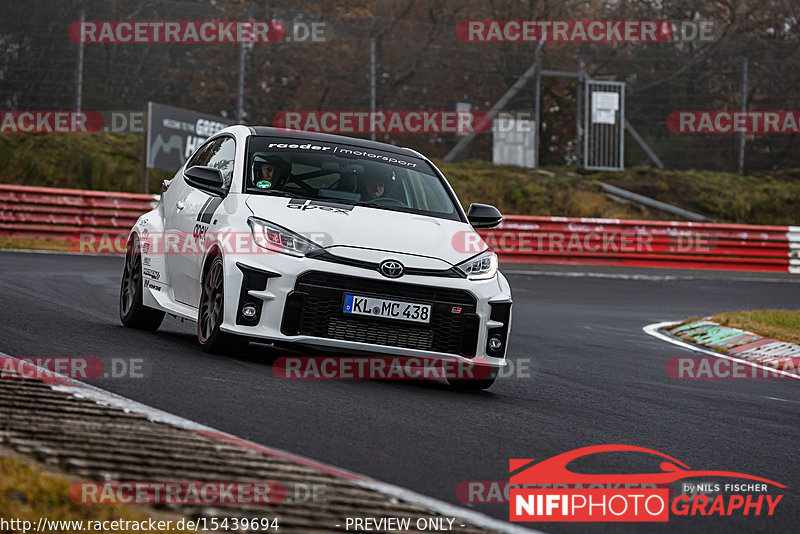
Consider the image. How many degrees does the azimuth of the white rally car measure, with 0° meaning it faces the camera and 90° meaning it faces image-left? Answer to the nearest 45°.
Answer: approximately 315°

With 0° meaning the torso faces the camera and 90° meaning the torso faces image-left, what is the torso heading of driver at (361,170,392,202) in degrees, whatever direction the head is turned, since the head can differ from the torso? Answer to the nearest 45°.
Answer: approximately 315°

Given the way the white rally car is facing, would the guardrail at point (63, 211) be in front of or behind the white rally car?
behind

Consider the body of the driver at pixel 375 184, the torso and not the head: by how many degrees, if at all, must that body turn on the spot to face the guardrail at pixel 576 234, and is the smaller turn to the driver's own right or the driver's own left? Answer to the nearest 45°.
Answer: approximately 135° to the driver's own left

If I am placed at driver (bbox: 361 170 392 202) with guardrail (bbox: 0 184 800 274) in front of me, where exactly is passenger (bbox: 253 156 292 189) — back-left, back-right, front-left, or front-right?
back-left

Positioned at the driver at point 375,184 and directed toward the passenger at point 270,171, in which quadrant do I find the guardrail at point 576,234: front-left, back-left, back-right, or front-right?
back-right

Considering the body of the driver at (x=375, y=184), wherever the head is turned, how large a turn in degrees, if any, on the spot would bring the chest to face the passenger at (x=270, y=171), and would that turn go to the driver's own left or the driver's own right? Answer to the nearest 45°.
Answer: approximately 135° to the driver's own right
